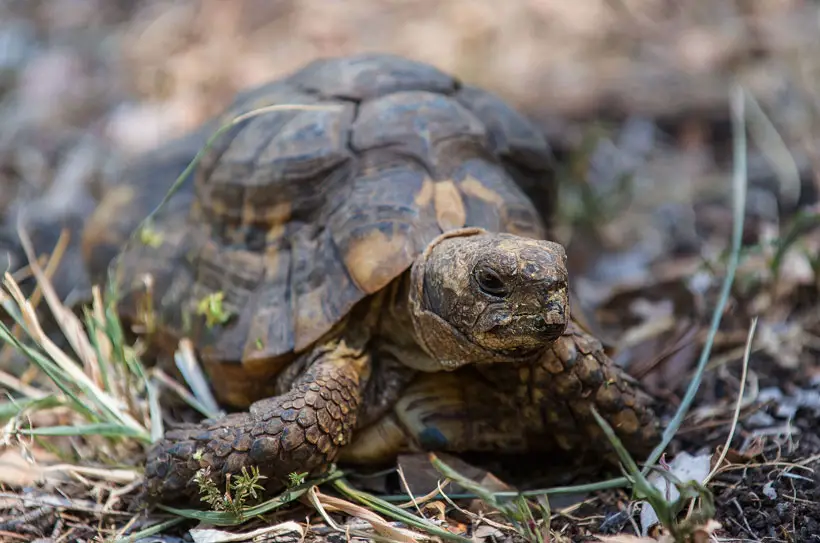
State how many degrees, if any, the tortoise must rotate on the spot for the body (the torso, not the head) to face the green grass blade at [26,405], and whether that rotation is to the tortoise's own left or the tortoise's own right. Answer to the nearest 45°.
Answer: approximately 135° to the tortoise's own right

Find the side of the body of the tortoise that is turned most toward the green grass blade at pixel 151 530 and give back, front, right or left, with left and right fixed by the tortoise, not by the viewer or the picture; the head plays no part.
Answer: right

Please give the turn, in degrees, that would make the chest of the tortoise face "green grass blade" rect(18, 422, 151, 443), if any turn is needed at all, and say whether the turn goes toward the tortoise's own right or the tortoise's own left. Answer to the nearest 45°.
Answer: approximately 135° to the tortoise's own right

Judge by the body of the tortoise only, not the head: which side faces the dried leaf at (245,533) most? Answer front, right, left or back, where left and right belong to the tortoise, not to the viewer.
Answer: right

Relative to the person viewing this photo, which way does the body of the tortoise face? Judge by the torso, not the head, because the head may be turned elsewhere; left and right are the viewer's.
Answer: facing the viewer and to the right of the viewer
